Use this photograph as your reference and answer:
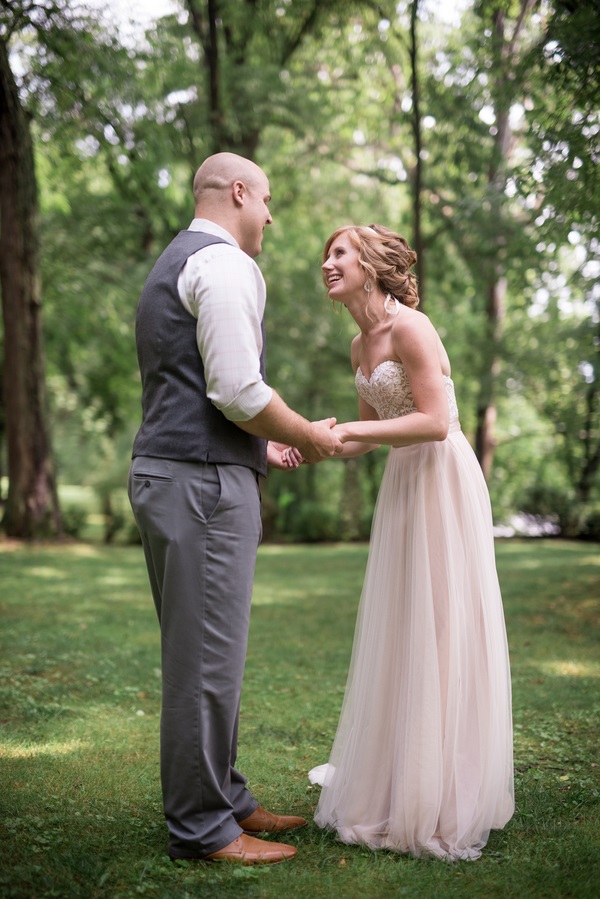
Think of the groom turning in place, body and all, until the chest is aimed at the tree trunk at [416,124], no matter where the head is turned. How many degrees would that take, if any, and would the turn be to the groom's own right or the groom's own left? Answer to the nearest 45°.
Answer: approximately 90° to the groom's own left

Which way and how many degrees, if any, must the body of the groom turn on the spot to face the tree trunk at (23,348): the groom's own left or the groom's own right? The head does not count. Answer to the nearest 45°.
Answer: approximately 90° to the groom's own left

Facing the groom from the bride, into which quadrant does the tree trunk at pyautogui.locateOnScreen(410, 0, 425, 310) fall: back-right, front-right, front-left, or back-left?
back-right

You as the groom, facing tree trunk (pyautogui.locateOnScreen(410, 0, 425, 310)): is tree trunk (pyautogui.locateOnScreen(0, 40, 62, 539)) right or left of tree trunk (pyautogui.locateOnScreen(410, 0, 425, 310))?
left

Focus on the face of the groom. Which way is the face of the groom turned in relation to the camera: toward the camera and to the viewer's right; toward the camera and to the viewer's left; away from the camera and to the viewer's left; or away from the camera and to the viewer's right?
away from the camera and to the viewer's right

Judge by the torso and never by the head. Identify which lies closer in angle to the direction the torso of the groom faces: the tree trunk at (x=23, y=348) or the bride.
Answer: the bride

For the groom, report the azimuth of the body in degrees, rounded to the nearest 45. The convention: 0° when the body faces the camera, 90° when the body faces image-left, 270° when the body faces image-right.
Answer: approximately 270°

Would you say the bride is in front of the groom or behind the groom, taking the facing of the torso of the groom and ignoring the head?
in front
